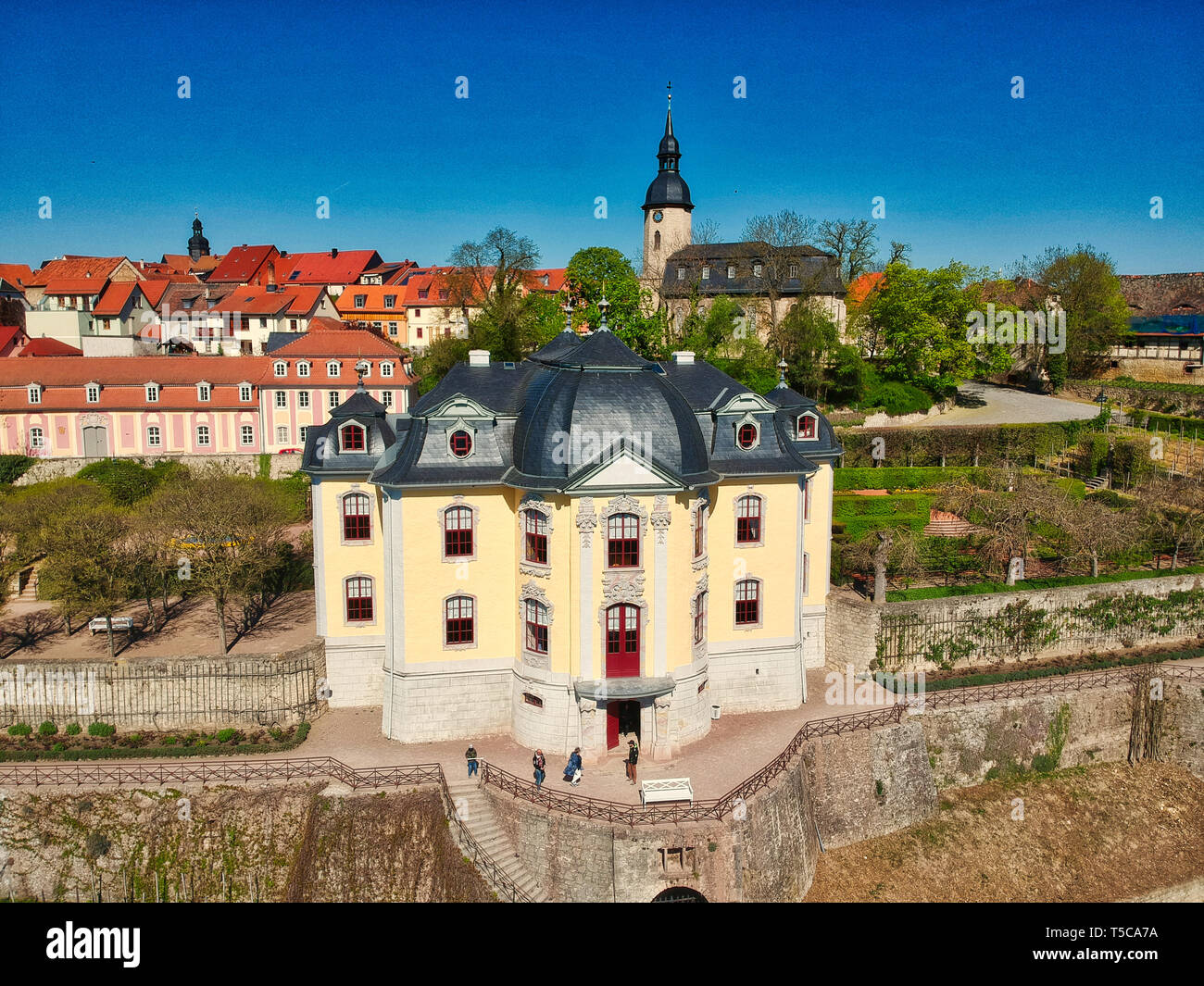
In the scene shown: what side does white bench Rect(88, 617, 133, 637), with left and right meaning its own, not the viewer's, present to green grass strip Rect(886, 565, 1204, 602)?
left

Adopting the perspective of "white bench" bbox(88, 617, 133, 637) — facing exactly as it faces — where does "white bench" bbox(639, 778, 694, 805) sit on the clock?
"white bench" bbox(639, 778, 694, 805) is roughly at 11 o'clock from "white bench" bbox(88, 617, 133, 637).

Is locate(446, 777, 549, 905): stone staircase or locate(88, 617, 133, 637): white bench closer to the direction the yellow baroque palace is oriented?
the stone staircase

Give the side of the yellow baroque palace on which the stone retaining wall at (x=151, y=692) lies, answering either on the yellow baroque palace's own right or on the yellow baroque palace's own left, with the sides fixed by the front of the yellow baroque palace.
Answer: on the yellow baroque palace's own right

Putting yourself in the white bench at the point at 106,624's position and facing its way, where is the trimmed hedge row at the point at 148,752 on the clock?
The trimmed hedge row is roughly at 12 o'clock from the white bench.

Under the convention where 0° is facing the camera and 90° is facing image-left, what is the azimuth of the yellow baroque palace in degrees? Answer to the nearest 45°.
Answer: approximately 0°

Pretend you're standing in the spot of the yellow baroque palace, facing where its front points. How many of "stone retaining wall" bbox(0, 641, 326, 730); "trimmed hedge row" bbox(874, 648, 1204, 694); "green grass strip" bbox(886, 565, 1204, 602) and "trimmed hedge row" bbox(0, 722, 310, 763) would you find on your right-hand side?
2

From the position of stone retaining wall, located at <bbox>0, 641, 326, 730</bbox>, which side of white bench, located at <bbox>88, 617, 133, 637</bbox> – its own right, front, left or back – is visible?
front

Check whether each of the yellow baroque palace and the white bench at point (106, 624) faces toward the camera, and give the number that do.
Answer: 2

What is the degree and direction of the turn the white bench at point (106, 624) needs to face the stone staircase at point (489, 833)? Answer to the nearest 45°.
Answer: approximately 45° to its left
